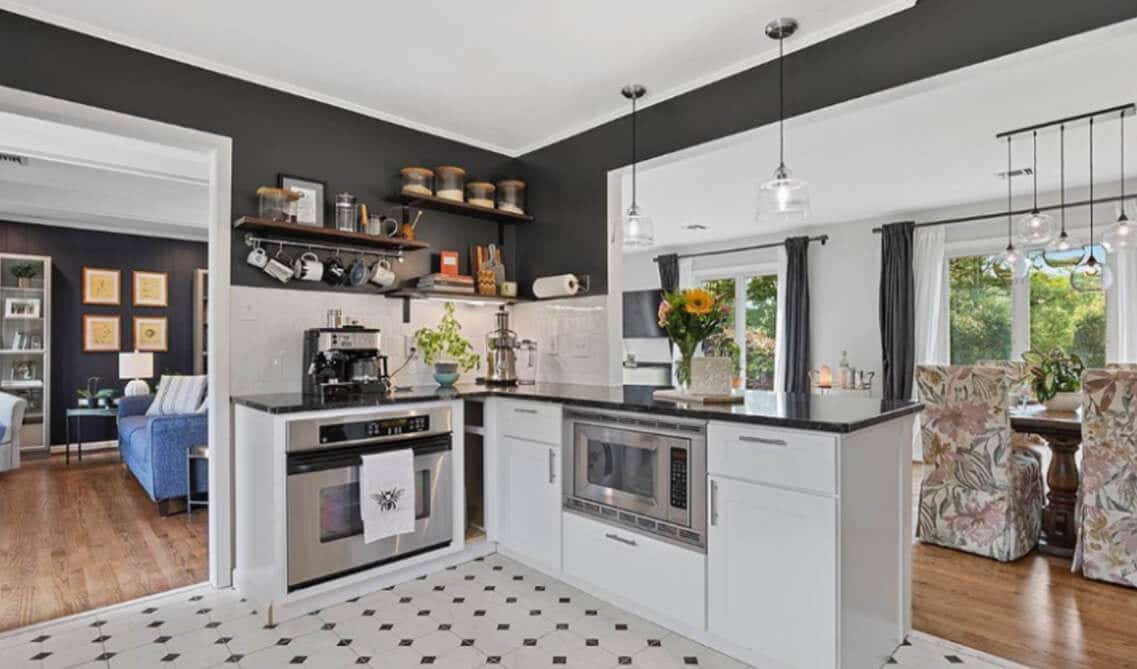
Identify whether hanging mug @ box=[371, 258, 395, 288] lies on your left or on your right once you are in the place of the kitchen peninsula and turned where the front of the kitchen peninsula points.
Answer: on your right

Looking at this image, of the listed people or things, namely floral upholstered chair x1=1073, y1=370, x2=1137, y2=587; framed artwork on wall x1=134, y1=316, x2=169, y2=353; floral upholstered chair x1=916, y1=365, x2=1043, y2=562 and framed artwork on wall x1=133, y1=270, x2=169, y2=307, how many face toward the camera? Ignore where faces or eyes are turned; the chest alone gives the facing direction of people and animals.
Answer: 2

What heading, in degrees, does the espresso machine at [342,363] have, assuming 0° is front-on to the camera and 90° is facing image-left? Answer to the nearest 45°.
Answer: approximately 315°

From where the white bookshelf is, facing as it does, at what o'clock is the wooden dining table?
The wooden dining table is roughly at 11 o'clock from the white bookshelf.

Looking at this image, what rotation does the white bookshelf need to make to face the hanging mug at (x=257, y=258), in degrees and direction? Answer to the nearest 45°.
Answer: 0° — it already faces it

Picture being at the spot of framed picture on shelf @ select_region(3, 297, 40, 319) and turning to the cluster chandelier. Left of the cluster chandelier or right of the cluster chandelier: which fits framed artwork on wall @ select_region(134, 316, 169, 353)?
left

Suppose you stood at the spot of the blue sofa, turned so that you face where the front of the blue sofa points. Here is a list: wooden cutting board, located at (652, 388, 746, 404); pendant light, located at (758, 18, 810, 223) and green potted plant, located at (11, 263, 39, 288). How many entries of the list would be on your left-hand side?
2

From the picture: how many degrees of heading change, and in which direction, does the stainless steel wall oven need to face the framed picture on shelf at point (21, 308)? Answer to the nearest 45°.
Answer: approximately 180°

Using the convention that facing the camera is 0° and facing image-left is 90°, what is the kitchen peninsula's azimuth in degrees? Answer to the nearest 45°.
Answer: approximately 45°

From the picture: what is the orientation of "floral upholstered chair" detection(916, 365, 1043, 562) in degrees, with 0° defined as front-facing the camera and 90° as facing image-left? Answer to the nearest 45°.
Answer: approximately 225°

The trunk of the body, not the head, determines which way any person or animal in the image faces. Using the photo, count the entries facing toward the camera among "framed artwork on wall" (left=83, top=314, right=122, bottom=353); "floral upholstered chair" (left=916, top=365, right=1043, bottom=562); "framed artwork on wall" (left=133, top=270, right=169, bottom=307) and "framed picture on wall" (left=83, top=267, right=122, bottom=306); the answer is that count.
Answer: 3

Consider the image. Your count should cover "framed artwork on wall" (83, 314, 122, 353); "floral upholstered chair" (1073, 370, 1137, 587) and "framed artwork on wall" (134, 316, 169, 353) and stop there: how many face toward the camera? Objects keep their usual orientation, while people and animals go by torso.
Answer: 2

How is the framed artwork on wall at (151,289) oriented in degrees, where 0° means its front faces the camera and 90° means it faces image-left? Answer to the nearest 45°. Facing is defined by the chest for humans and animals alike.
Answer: approximately 0°

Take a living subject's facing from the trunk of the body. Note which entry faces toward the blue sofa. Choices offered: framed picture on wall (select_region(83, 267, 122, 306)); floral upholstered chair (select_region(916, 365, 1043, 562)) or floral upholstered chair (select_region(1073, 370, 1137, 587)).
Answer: the framed picture on wall
